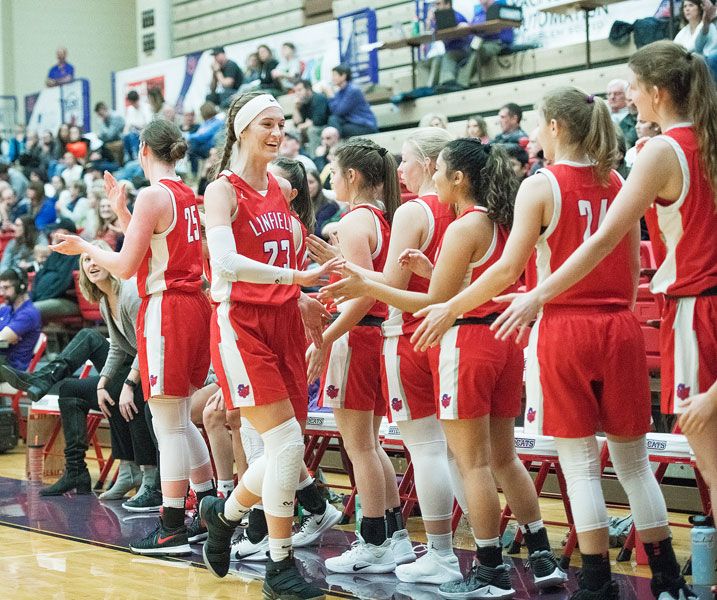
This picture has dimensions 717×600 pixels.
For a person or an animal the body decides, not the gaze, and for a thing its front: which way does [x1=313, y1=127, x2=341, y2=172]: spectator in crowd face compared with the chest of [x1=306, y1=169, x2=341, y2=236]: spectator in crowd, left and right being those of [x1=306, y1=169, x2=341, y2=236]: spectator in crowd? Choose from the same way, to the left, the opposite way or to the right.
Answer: the same way

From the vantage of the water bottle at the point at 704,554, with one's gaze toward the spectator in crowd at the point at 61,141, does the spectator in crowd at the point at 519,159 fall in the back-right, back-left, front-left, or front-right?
front-right

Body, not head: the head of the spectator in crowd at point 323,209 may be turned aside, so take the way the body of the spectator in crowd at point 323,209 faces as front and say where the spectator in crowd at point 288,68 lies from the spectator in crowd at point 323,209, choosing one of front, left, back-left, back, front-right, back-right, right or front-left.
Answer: back-right

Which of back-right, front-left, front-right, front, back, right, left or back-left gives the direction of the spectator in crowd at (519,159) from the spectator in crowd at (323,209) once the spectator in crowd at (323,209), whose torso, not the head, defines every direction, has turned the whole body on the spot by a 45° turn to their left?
front-left

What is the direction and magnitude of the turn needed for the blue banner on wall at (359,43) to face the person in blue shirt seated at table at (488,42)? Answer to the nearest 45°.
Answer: approximately 90° to its left

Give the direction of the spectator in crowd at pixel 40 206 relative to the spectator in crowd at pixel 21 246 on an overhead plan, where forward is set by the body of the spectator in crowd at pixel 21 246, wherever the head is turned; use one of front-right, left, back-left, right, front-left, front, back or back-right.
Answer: back-right

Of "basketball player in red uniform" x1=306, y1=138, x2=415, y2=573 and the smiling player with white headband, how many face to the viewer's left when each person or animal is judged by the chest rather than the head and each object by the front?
1

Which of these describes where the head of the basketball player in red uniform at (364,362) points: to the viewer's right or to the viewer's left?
to the viewer's left

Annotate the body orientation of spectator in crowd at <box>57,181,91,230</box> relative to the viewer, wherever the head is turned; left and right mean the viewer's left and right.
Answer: facing the viewer and to the left of the viewer

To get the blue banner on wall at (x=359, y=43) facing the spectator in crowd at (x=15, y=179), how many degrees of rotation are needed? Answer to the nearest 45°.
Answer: approximately 45° to its right

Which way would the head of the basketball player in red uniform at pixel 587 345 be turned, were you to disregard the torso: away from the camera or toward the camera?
away from the camera

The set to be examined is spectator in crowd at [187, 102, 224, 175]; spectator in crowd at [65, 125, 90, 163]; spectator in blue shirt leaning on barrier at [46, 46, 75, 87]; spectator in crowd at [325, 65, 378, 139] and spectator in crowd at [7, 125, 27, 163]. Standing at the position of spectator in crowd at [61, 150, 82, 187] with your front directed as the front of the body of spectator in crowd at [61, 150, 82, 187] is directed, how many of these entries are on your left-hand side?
2

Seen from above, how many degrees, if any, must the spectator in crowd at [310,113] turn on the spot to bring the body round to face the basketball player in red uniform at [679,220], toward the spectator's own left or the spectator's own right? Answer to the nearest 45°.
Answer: approximately 45° to the spectator's own left

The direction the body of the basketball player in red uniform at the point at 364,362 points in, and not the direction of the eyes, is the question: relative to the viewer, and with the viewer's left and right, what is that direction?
facing to the left of the viewer

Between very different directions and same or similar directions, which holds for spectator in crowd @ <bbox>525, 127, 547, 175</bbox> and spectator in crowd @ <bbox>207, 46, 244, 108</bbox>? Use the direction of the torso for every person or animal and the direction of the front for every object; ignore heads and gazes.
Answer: same or similar directions

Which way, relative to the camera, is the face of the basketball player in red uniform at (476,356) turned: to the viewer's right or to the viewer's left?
to the viewer's left

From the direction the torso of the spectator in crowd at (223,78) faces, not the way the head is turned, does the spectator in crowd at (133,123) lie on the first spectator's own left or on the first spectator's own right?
on the first spectator's own right

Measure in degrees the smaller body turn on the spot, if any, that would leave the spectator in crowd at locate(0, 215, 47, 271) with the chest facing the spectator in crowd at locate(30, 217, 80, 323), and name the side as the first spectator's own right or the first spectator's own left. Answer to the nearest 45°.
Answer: approximately 45° to the first spectator's own left
